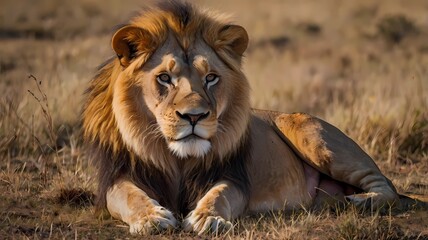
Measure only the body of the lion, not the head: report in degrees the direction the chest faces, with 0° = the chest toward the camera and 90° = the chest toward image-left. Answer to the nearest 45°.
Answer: approximately 45°
